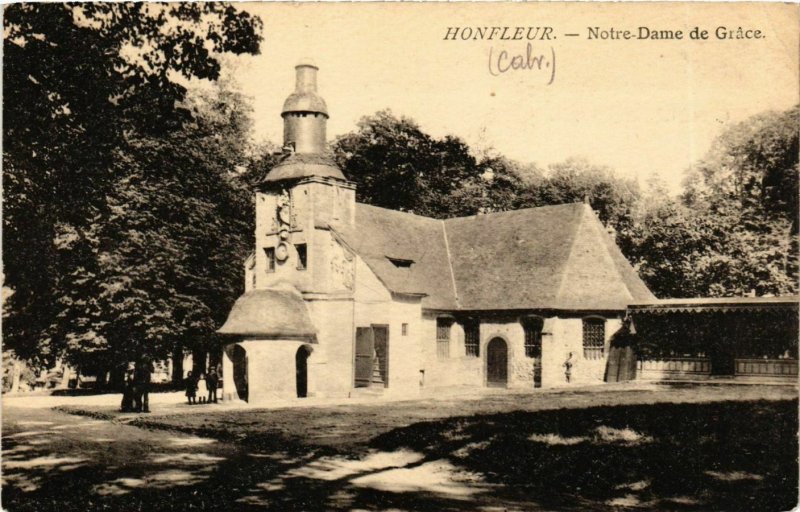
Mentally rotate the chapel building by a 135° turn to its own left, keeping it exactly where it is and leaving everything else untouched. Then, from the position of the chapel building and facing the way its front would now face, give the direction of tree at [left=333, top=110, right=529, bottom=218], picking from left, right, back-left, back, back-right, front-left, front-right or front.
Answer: left

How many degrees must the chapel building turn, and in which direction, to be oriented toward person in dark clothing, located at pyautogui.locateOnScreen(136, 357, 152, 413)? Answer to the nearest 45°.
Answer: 0° — it already faces them

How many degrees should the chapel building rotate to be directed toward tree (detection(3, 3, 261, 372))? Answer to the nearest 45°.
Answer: approximately 45° to its right

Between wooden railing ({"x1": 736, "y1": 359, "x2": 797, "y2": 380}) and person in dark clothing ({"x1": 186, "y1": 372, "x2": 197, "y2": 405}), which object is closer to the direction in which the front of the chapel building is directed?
the person in dark clothing

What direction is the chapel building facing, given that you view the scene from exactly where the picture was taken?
facing the viewer and to the left of the viewer

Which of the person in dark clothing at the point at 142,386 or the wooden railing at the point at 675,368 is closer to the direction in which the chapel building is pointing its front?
the person in dark clothing
